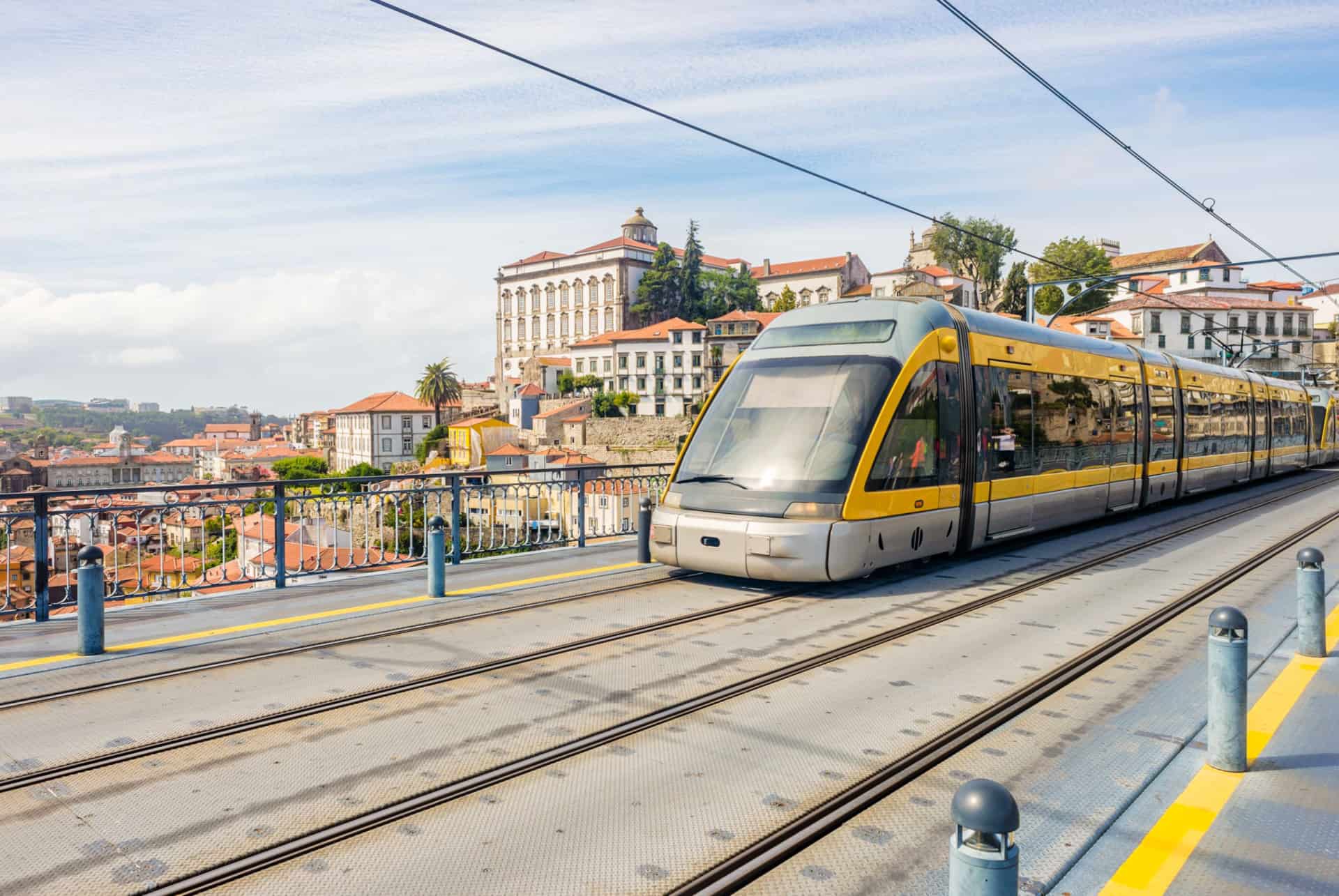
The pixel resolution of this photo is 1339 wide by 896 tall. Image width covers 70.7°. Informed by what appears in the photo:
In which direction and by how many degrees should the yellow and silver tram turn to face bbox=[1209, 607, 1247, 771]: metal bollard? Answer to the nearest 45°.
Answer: approximately 90° to its left

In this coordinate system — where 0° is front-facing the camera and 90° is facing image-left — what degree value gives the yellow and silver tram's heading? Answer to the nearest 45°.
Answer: approximately 45°

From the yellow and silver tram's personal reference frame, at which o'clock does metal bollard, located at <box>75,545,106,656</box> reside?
The metal bollard is roughly at 12 o'clock from the yellow and silver tram.

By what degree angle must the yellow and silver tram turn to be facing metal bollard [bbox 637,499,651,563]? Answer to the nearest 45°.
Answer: approximately 45° to its right

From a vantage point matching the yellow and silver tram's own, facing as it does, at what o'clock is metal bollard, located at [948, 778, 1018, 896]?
The metal bollard is roughly at 10 o'clock from the yellow and silver tram.

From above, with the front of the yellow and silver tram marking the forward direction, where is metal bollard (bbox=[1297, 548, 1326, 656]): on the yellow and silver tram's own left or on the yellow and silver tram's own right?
on the yellow and silver tram's own left

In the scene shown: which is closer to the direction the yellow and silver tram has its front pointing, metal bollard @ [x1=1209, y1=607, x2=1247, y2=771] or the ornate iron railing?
the ornate iron railing
